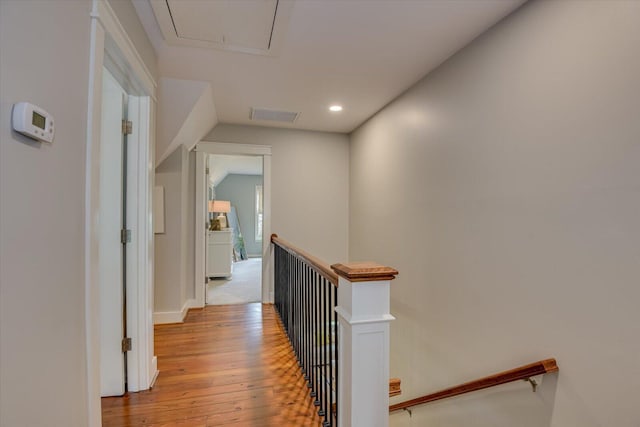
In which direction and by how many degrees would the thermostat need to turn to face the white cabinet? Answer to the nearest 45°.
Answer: approximately 90° to its left

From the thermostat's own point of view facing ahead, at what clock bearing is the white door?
The white door is roughly at 8 o'clock from the thermostat.

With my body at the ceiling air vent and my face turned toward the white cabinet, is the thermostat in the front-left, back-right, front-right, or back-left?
back-left

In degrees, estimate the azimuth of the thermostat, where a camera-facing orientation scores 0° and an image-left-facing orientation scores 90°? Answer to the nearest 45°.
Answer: approximately 315°

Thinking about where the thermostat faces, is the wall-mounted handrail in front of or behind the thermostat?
in front

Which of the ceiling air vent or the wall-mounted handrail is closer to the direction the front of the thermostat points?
the wall-mounted handrail

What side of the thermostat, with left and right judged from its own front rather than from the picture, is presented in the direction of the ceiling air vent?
left

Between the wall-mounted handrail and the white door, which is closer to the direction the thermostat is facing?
the wall-mounted handrail
